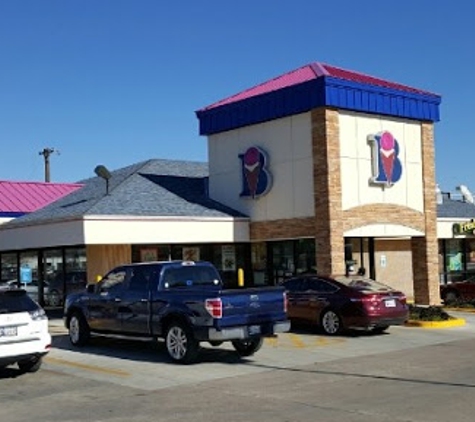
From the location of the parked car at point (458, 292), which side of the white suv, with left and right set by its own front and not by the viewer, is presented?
right

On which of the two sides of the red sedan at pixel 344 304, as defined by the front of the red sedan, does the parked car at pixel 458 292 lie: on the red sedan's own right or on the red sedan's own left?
on the red sedan's own right

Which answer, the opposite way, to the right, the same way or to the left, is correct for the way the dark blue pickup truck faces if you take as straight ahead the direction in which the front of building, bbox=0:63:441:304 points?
the opposite way

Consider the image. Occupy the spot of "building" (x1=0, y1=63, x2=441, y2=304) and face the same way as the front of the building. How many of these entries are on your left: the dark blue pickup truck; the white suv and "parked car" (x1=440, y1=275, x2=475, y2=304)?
1

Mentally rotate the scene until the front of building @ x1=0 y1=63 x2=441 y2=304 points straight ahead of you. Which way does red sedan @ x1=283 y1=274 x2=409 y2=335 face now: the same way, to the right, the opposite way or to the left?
the opposite way

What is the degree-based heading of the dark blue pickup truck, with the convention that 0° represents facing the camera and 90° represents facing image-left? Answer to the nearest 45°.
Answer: approximately 135°

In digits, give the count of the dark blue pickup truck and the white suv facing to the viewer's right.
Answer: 0

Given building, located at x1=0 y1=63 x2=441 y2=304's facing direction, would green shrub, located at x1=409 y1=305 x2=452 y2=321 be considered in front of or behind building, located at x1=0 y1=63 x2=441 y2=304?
in front

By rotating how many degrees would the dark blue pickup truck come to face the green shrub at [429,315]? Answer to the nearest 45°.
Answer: approximately 90° to its right

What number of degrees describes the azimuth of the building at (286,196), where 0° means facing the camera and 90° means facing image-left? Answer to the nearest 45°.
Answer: approximately 315°

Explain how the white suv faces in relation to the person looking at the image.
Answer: facing away from the viewer and to the left of the viewer

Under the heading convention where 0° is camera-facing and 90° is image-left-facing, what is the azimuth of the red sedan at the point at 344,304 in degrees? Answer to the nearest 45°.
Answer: approximately 135°

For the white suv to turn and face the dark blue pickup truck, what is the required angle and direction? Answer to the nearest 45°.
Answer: approximately 90° to its right

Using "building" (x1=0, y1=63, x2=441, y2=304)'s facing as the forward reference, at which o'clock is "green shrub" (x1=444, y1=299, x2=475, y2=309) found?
The green shrub is roughly at 10 o'clock from the building.
